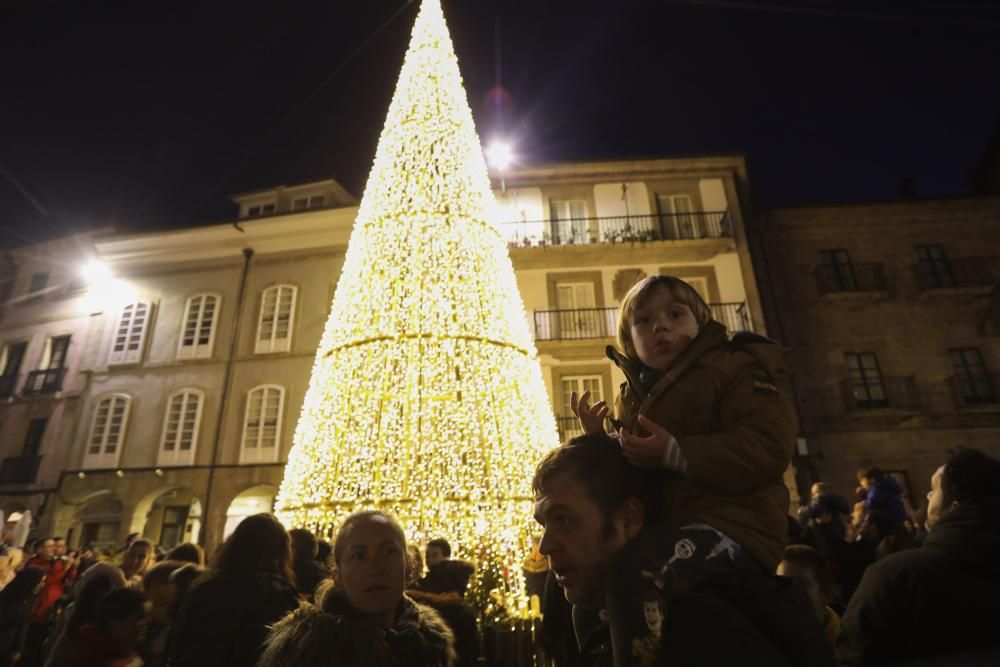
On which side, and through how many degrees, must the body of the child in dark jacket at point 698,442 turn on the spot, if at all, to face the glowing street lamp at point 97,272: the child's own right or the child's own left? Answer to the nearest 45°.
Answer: approximately 90° to the child's own right

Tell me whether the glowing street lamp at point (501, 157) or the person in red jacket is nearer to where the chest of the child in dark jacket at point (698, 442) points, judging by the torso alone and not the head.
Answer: the person in red jacket

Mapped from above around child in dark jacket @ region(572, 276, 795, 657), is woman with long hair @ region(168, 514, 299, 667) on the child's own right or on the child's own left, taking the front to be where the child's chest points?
on the child's own right

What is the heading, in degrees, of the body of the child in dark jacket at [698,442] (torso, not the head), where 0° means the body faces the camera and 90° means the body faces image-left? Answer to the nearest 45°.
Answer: approximately 45°

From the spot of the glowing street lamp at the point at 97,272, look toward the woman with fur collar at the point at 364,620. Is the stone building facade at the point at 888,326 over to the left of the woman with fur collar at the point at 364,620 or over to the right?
left

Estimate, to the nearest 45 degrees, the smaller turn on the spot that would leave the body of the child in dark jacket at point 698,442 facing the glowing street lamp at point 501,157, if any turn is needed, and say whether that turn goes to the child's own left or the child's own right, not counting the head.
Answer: approximately 135° to the child's own right

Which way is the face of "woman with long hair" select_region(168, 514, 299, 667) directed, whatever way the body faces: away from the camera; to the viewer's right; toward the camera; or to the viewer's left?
away from the camera

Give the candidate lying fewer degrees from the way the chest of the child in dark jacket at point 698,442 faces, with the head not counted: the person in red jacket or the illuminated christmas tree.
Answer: the person in red jacket

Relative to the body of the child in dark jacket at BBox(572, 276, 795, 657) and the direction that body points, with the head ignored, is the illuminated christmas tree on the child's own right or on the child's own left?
on the child's own right

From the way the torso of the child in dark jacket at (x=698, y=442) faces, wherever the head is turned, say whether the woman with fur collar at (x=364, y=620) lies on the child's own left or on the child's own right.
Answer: on the child's own right
